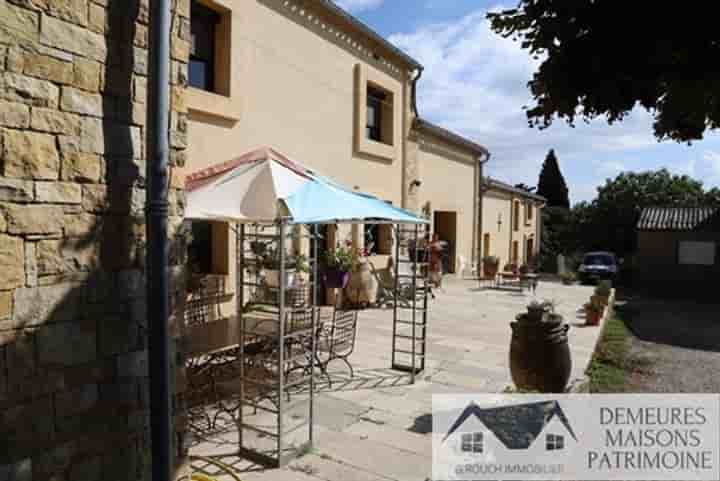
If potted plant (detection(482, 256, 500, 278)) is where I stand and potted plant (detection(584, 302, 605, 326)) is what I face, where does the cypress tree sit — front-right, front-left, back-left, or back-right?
back-left

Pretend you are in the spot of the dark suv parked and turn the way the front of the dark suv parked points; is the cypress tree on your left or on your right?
on your right

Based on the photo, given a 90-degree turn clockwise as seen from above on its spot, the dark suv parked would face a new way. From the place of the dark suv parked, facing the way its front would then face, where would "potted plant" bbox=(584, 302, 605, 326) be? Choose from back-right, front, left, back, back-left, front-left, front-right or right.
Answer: back-left

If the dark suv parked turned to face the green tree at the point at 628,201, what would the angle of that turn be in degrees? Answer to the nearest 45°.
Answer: approximately 135° to its right

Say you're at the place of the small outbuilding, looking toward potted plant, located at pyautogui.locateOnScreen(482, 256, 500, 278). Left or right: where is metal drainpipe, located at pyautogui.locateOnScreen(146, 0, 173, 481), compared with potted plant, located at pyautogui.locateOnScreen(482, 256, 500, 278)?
left

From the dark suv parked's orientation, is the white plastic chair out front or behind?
out front

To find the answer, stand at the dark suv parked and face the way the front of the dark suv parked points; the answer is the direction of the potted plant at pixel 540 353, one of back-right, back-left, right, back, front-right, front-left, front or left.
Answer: front-left

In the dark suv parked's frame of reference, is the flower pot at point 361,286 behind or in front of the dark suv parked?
in front

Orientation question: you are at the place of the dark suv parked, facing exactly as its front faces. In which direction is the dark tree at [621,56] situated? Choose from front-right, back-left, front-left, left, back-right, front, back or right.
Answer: front-left

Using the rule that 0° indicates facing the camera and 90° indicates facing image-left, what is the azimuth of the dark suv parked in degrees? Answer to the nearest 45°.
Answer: approximately 45°

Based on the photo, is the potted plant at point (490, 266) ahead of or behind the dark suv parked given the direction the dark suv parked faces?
ahead
